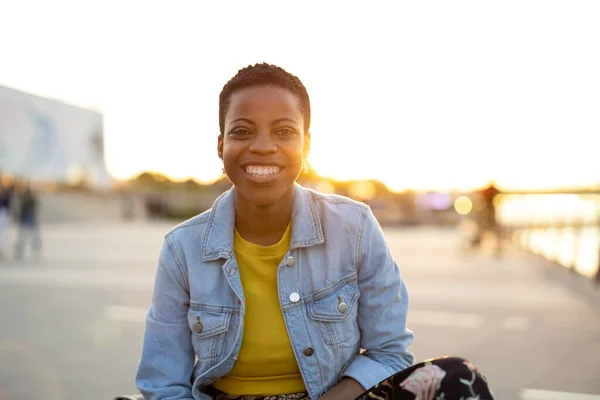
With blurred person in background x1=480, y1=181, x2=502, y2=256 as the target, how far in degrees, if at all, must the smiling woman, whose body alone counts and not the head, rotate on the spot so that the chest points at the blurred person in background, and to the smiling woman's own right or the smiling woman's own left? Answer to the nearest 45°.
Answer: approximately 180°

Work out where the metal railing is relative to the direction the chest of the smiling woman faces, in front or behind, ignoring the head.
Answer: behind

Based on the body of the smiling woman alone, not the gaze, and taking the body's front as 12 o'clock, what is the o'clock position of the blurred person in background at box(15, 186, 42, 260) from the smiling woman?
The blurred person in background is roughly at 5 o'clock from the smiling woman.

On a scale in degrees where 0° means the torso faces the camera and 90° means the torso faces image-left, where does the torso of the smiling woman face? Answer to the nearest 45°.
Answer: approximately 0°
